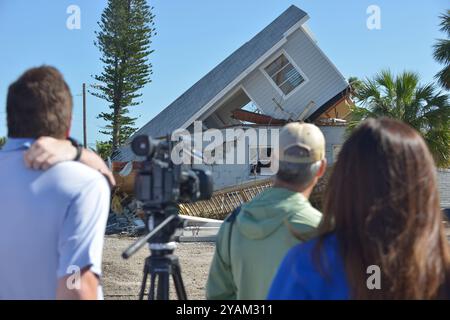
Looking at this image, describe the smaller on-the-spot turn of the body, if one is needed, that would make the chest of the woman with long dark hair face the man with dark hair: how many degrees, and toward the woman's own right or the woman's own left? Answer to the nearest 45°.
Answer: approximately 90° to the woman's own left

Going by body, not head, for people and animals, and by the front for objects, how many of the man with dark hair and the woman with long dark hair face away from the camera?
2

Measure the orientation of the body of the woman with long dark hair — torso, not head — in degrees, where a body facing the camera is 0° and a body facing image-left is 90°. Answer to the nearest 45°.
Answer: approximately 180°

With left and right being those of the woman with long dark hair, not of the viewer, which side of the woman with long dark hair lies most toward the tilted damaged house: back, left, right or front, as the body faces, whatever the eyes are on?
front

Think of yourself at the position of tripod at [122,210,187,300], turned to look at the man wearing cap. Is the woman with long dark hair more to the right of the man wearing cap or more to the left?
right

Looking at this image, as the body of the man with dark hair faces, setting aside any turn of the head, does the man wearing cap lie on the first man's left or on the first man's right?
on the first man's right

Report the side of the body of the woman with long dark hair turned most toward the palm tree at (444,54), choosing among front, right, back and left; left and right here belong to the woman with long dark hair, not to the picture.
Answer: front

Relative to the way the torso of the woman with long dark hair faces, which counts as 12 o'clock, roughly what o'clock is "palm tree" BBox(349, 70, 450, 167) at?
The palm tree is roughly at 12 o'clock from the woman with long dark hair.

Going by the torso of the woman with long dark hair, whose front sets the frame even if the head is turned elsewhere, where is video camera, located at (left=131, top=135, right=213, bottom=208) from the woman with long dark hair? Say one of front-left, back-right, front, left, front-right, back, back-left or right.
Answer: front-left

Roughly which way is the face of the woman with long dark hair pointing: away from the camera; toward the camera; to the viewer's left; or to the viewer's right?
away from the camera

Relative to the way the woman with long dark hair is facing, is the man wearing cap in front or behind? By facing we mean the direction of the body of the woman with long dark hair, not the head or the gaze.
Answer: in front

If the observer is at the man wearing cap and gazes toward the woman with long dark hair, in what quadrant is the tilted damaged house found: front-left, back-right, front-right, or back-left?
back-left

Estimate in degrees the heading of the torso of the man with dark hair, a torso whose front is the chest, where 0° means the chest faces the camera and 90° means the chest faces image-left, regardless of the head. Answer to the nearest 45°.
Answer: approximately 180°

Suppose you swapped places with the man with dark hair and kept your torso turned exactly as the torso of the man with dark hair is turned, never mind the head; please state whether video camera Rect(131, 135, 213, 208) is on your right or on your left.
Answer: on your right

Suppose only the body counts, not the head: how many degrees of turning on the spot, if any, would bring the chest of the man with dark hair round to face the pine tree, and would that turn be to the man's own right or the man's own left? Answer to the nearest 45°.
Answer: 0° — they already face it
